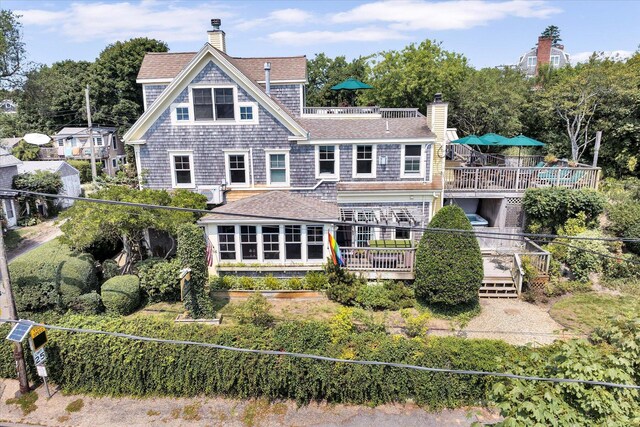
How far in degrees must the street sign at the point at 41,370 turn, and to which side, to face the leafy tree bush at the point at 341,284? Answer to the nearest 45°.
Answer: approximately 90° to its left

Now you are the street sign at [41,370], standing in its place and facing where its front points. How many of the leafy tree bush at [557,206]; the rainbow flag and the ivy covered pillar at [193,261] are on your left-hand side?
3

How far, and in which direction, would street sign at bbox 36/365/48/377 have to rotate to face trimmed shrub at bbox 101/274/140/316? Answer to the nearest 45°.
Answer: approximately 135° to its left

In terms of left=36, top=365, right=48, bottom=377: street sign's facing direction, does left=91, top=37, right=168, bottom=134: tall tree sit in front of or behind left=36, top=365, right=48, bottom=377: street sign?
behind

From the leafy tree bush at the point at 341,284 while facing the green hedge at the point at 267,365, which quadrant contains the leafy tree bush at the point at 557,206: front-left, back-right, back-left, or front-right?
back-left

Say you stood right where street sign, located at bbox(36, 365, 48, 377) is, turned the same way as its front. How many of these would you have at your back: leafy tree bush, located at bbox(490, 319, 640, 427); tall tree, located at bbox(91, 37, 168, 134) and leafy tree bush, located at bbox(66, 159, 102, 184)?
2

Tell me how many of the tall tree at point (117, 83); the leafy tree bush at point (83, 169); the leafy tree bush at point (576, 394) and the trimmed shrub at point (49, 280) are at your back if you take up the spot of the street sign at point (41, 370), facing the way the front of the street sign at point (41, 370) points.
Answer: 3

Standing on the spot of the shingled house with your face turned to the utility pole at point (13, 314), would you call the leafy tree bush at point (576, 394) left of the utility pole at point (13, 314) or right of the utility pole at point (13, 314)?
left

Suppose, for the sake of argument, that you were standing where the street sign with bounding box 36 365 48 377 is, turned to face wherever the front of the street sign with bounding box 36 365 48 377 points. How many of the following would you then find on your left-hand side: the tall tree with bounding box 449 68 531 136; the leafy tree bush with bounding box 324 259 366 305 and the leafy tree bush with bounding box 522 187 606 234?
3

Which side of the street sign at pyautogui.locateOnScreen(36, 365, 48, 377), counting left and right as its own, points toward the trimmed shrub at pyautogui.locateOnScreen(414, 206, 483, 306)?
left

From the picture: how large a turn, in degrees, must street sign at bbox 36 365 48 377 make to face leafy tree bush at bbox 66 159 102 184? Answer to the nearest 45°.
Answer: approximately 180°

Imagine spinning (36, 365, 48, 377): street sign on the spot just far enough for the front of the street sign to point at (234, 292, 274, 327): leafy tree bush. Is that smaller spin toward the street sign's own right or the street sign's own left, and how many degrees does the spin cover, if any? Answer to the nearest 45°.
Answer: approximately 90° to the street sign's own left

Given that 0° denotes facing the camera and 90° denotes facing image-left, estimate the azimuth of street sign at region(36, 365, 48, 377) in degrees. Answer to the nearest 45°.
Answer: approximately 0°

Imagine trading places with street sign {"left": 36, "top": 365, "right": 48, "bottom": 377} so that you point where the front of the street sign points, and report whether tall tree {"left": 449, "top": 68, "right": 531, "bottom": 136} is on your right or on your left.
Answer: on your left
